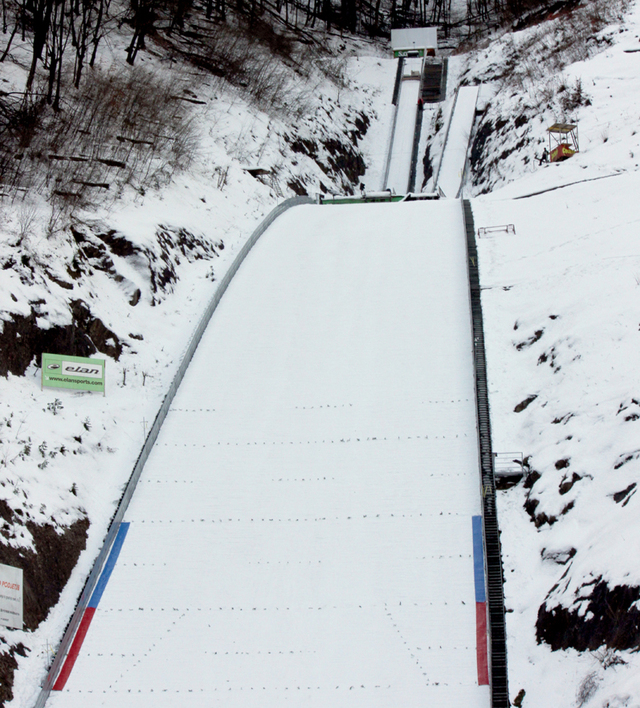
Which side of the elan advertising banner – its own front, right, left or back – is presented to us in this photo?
front

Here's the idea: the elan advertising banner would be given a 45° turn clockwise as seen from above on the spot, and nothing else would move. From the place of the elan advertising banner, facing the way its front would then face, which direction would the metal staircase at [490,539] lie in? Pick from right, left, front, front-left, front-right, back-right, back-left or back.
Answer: left
